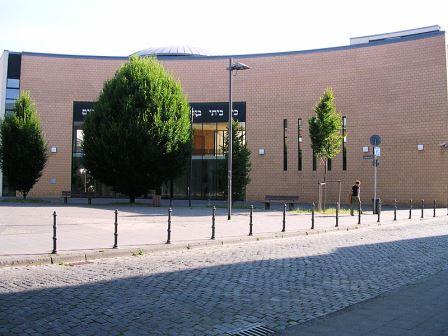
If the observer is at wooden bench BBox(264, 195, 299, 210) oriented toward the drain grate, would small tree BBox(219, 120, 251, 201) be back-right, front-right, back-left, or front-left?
back-right

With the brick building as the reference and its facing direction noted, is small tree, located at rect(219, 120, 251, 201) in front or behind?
in front

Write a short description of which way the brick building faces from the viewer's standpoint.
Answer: facing the viewer

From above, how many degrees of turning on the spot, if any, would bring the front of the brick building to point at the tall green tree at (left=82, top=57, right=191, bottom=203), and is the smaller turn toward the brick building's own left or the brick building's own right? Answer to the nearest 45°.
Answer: approximately 45° to the brick building's own right

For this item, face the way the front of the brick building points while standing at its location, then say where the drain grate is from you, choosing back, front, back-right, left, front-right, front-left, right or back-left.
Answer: front

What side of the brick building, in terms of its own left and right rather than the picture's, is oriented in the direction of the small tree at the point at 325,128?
front
